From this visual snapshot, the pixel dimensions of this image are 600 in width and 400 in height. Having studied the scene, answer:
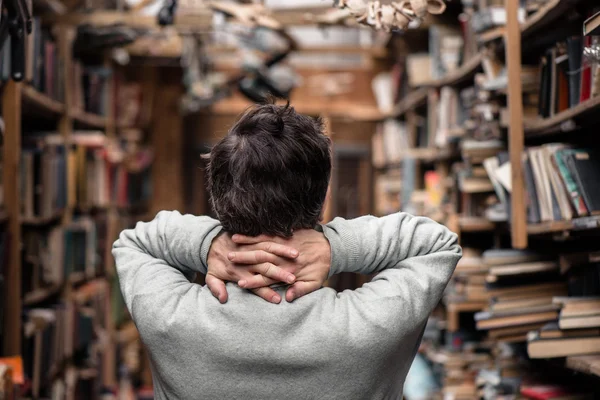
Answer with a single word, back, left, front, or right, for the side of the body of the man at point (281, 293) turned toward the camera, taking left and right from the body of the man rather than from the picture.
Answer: back

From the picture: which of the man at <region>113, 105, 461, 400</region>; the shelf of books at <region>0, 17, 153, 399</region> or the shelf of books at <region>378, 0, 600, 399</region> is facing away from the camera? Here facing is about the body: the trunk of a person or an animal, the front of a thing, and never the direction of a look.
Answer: the man

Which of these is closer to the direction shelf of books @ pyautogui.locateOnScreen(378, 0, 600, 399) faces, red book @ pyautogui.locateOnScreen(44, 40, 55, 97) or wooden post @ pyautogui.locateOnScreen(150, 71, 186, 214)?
the red book

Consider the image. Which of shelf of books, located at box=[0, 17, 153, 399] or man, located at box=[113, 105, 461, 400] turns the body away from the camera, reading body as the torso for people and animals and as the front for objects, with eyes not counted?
the man

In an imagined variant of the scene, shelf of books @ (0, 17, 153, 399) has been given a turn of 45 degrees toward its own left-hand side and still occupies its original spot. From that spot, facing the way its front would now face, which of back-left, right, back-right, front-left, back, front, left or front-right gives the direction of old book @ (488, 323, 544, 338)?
front-right

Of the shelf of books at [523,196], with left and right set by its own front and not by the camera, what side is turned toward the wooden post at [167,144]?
right

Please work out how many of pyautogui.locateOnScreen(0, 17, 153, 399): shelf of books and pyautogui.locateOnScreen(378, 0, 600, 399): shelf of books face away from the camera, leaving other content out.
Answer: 0

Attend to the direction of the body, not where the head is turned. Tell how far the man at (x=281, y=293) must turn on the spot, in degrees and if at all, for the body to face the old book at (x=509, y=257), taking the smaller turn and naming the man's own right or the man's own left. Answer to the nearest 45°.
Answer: approximately 45° to the man's own right

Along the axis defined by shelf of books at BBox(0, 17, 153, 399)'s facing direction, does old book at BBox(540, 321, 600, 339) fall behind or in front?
in front

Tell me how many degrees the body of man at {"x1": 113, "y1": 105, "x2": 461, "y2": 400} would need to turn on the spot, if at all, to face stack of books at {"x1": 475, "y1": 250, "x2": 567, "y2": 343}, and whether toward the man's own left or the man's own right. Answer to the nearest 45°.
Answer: approximately 45° to the man's own right

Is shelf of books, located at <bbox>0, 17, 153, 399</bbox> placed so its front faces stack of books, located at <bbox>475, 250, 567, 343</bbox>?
yes

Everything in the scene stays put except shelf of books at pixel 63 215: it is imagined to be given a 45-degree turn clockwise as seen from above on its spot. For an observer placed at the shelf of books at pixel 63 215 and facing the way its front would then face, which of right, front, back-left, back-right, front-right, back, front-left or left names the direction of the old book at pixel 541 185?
front-left

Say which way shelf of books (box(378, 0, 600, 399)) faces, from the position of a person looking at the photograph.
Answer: facing the viewer and to the left of the viewer

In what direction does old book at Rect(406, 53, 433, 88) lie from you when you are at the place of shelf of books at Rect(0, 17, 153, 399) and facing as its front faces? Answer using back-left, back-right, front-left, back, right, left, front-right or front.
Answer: front-left

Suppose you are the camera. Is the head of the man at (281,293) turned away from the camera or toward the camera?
away from the camera
